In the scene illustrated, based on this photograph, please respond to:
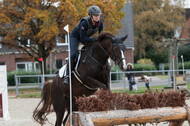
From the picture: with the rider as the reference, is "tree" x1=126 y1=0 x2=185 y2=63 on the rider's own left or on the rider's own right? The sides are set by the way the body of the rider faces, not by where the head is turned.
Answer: on the rider's own left

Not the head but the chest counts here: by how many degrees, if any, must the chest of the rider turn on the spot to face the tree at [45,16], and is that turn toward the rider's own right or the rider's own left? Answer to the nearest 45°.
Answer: approximately 135° to the rider's own left

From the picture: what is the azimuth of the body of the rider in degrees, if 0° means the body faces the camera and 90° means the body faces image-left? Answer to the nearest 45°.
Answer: approximately 315°

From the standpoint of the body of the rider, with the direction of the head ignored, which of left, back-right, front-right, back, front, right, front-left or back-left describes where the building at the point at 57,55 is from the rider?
back-left
